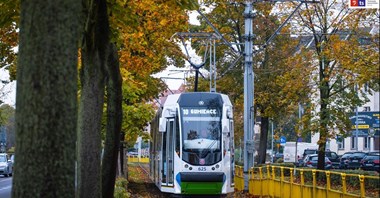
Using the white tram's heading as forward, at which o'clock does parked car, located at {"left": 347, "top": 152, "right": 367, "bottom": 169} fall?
The parked car is roughly at 7 o'clock from the white tram.

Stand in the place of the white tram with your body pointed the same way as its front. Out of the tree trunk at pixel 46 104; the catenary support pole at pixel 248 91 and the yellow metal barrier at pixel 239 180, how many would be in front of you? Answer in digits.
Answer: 1

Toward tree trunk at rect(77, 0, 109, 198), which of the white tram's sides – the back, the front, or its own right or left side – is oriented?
front

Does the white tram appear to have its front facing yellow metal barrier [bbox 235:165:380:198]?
no

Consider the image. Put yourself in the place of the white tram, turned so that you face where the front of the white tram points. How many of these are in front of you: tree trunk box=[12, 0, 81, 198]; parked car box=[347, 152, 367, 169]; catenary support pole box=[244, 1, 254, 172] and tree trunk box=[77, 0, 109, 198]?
2

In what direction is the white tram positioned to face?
toward the camera

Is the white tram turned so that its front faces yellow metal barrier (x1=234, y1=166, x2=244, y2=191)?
no

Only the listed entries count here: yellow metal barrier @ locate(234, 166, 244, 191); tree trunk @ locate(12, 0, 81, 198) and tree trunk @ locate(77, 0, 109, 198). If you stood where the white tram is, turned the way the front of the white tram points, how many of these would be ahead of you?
2

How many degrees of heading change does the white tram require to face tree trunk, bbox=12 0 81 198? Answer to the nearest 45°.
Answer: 0° — it already faces it

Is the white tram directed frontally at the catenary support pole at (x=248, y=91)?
no
